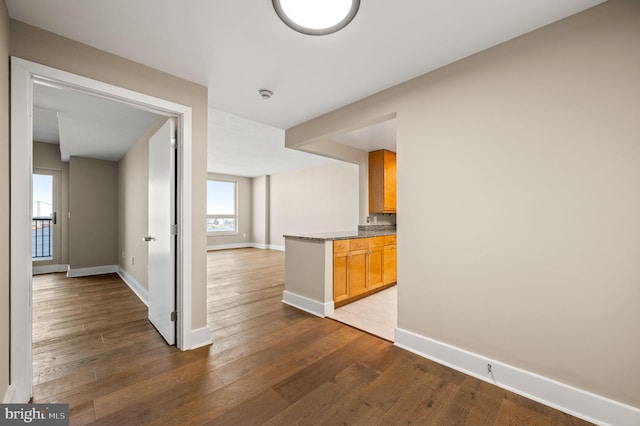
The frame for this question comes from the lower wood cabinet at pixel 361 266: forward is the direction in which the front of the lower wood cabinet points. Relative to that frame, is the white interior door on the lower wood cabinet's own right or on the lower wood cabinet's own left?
on the lower wood cabinet's own right

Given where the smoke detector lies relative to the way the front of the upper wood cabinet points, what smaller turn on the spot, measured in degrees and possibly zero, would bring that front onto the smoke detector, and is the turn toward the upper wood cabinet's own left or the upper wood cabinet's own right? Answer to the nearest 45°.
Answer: approximately 90° to the upper wood cabinet's own right

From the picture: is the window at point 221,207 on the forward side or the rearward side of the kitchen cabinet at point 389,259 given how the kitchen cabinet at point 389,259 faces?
on the rearward side
